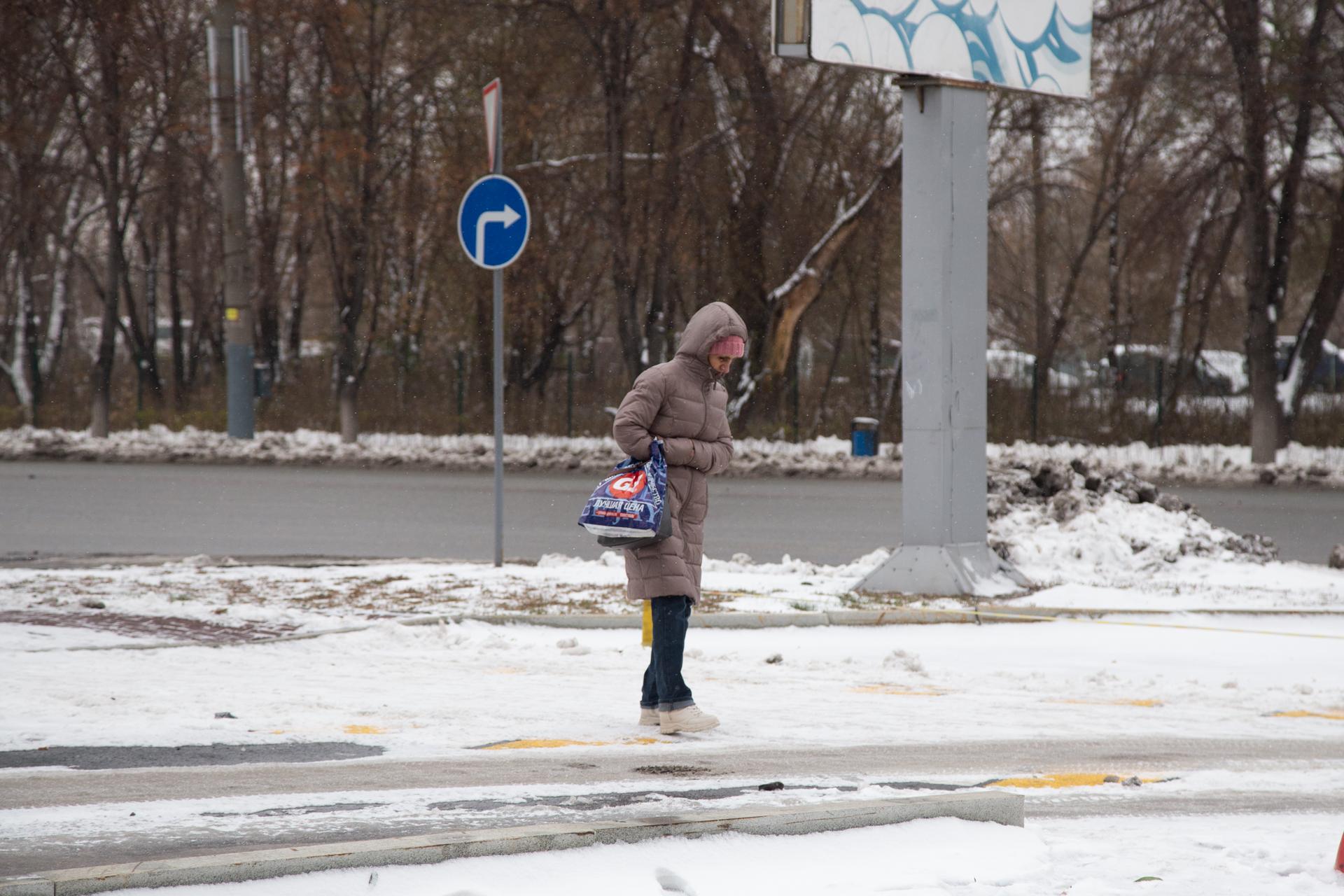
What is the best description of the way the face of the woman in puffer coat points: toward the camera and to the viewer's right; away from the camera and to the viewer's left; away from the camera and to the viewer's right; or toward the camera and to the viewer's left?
toward the camera and to the viewer's right

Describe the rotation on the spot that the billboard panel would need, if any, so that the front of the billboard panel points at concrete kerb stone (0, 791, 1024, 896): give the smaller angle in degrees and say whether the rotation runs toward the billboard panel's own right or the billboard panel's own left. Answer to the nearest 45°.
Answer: approximately 45° to the billboard panel's own right

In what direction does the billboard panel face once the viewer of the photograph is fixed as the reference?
facing the viewer and to the right of the viewer

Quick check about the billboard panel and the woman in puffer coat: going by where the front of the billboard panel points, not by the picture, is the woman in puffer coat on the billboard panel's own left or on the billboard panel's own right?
on the billboard panel's own right

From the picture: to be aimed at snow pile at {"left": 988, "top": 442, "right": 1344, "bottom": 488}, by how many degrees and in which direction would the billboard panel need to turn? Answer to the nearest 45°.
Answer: approximately 135° to its left

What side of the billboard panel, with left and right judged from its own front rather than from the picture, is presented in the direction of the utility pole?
back

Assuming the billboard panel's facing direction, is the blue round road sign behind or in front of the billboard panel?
behind

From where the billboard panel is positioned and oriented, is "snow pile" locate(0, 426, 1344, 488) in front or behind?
behind
